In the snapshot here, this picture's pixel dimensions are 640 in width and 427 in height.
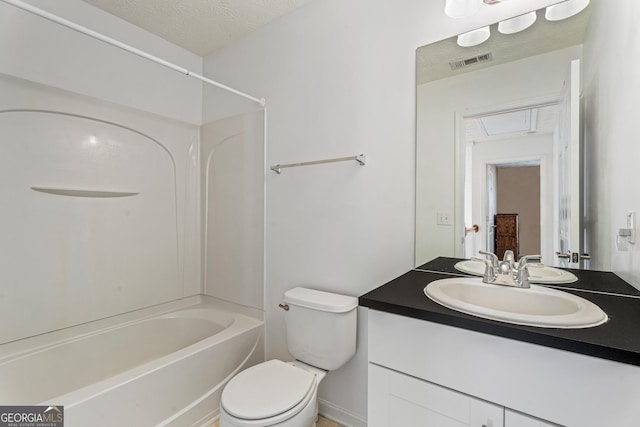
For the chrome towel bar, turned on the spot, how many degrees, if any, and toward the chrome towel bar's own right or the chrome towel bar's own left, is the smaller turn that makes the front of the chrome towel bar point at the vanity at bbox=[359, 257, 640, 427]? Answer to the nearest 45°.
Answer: approximately 90° to the chrome towel bar's own left

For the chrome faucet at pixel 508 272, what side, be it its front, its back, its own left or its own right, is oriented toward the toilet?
right

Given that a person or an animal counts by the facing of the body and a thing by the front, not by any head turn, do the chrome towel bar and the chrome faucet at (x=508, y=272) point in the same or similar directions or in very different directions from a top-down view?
same or similar directions

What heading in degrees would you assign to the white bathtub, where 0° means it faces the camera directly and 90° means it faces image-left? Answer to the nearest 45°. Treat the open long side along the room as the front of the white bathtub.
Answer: approximately 315°

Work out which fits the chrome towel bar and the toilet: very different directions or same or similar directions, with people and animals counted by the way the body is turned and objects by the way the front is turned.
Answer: same or similar directions

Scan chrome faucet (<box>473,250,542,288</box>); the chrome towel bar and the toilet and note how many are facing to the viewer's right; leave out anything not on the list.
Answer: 0

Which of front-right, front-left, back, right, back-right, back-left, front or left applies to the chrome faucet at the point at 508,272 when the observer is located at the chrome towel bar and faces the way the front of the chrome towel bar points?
left

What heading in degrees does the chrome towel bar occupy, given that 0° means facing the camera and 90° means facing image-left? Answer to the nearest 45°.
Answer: approximately 45°

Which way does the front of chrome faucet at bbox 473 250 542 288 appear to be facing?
toward the camera

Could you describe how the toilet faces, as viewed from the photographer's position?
facing the viewer and to the left of the viewer

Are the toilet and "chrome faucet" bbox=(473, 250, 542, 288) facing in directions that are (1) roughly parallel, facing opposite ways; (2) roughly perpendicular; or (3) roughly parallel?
roughly parallel
